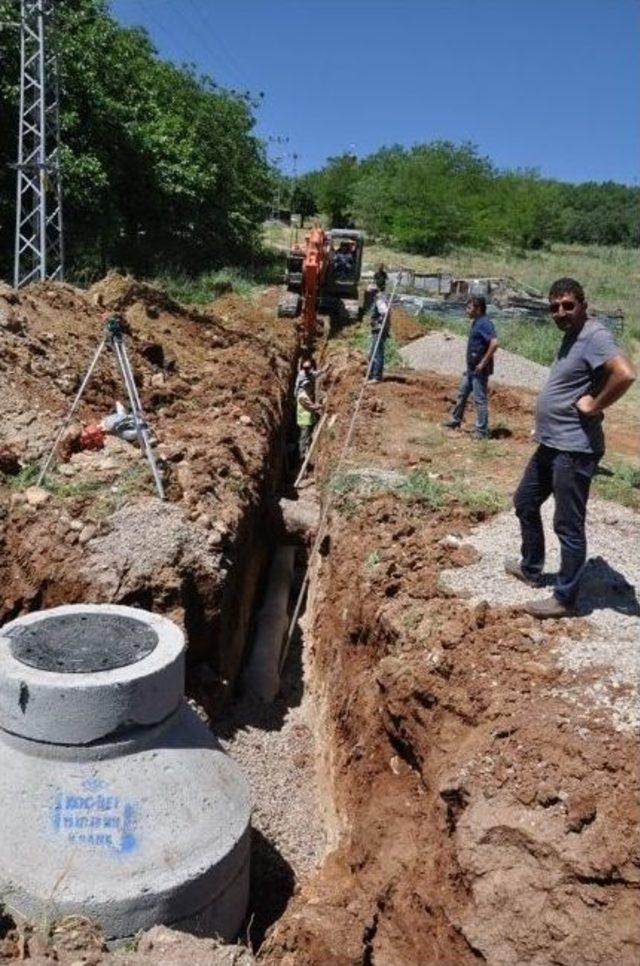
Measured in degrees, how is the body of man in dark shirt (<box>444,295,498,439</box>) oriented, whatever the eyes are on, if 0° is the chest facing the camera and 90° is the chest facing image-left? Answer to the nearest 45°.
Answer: approximately 90°

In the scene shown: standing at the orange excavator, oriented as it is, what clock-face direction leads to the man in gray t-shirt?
The man in gray t-shirt is roughly at 12 o'clock from the orange excavator.

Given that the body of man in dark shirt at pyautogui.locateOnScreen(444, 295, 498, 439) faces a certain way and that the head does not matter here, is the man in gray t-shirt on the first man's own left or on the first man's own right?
on the first man's own left

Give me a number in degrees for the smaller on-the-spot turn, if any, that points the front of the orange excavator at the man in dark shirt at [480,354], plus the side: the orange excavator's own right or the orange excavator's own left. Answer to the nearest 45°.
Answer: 0° — it already faces them

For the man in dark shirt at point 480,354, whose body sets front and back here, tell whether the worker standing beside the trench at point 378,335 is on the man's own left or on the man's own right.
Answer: on the man's own right

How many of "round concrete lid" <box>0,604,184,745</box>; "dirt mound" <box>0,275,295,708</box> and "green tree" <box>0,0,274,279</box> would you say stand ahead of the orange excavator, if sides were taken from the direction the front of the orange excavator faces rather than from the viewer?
2

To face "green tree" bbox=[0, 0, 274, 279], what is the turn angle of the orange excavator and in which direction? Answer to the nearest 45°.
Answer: approximately 135° to its right

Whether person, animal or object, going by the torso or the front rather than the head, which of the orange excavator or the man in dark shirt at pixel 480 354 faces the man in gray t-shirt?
the orange excavator

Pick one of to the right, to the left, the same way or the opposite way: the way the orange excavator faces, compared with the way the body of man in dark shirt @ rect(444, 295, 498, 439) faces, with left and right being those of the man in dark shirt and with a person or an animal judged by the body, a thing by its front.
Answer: to the left

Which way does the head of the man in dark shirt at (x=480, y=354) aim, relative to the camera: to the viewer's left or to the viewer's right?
to the viewer's left

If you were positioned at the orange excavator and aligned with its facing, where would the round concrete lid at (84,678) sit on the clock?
The round concrete lid is roughly at 12 o'clock from the orange excavator.

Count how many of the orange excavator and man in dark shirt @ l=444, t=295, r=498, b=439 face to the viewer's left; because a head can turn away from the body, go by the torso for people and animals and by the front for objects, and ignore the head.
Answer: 1

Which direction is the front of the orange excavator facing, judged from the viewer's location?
facing the viewer
